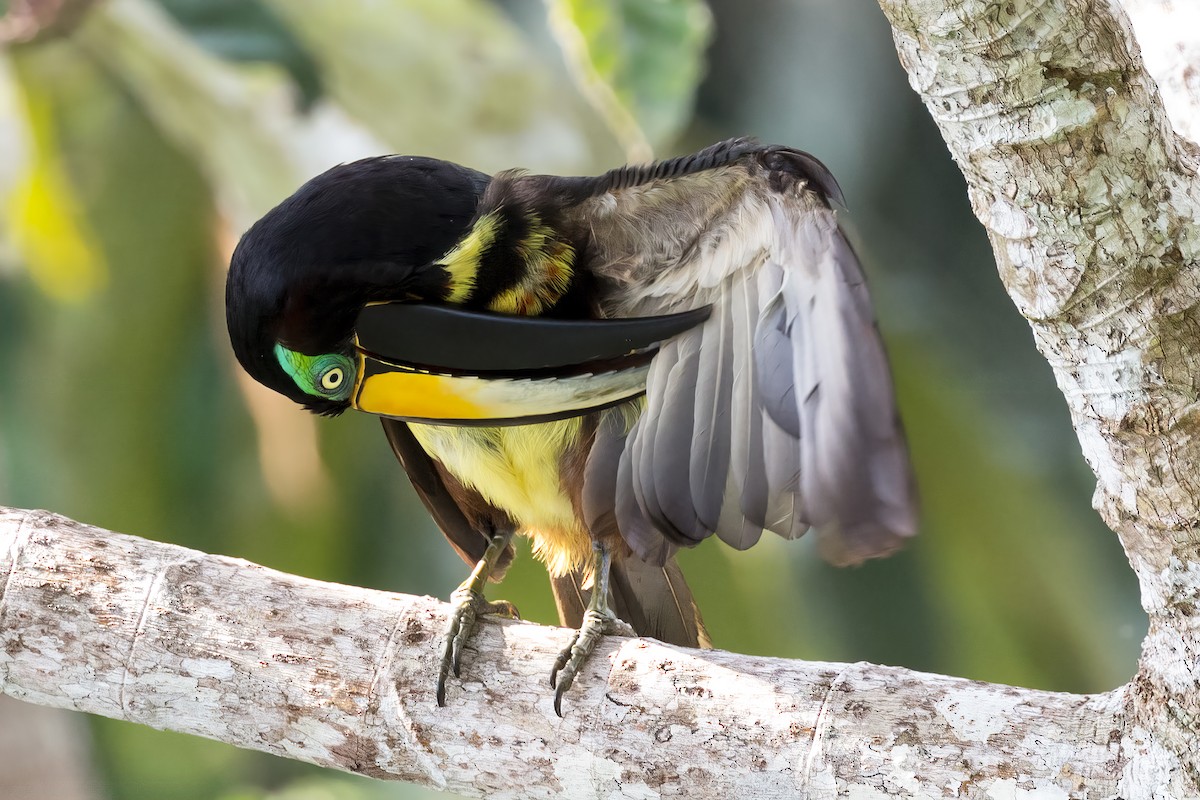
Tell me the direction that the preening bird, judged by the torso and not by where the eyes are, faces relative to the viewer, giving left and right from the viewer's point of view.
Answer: facing the viewer and to the left of the viewer

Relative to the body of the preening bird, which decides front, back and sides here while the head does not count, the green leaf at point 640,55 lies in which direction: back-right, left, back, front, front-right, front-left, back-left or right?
back-right

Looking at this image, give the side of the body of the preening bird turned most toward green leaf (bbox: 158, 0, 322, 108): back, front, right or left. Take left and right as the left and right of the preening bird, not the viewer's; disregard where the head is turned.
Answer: back
